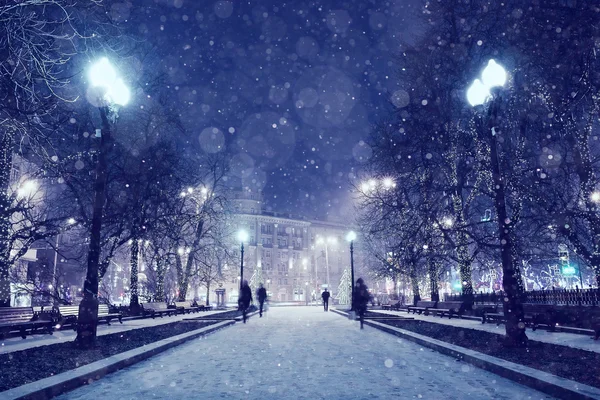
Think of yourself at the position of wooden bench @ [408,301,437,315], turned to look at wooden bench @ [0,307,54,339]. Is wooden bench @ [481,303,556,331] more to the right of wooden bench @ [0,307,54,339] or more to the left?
left

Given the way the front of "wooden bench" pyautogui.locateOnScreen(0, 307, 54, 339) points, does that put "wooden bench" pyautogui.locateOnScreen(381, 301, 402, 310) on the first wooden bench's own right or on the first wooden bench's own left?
on the first wooden bench's own left

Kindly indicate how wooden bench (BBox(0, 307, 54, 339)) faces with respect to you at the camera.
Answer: facing the viewer and to the right of the viewer

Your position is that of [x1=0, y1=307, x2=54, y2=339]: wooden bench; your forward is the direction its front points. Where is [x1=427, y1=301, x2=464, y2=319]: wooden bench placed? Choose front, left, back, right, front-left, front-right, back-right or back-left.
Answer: front-left

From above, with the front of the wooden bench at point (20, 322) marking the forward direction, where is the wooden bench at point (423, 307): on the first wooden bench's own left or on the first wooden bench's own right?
on the first wooden bench's own left

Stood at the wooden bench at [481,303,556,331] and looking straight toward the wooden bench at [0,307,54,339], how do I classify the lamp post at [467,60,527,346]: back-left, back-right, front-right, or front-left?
front-left

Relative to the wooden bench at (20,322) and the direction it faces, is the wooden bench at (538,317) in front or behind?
in front

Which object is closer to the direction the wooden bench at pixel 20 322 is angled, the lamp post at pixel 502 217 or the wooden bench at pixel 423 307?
the lamp post

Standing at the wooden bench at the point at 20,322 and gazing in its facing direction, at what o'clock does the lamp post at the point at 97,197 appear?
The lamp post is roughly at 1 o'clock from the wooden bench.

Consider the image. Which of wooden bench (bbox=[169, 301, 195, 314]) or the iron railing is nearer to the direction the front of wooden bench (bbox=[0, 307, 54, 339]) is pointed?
the iron railing

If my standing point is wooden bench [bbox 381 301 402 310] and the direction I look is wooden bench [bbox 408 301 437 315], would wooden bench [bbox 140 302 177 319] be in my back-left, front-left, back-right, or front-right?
front-right

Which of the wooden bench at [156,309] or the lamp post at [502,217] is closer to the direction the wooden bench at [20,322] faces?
the lamp post

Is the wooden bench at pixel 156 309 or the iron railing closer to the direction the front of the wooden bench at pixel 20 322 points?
the iron railing

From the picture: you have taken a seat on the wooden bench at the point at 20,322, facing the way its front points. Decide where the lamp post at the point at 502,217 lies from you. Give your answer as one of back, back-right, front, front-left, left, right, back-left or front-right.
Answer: front
